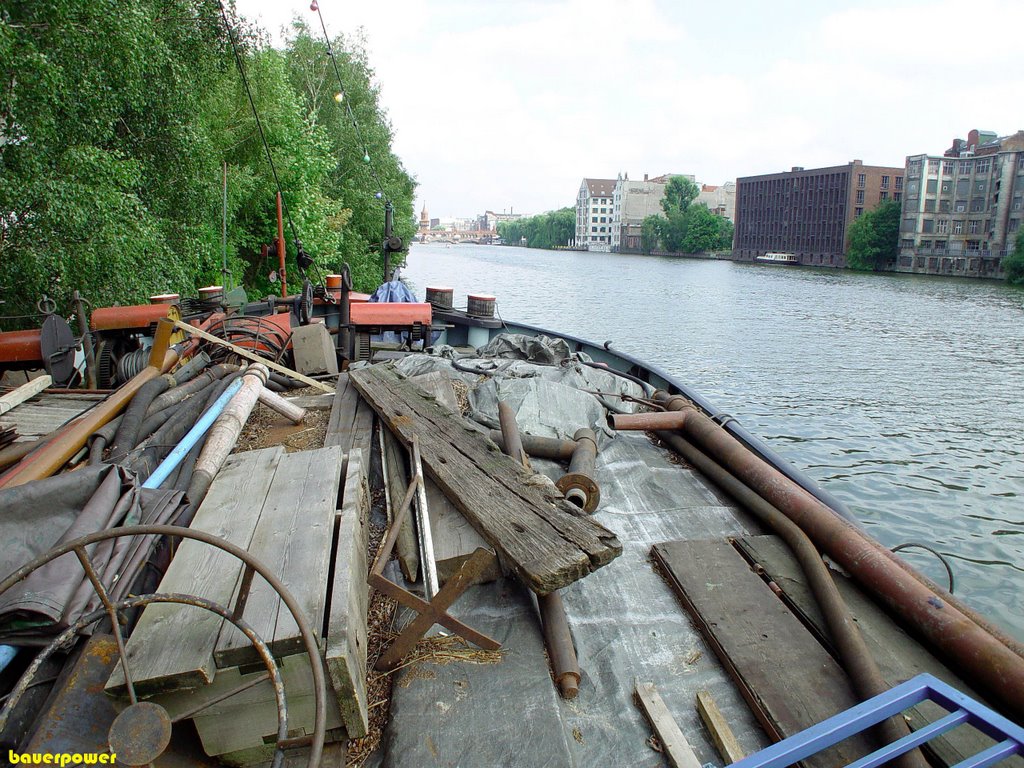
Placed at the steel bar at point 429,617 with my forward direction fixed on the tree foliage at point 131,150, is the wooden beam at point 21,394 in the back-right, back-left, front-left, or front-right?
front-left

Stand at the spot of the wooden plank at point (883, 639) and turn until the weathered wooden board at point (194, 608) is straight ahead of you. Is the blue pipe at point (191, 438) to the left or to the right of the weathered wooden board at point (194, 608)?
right

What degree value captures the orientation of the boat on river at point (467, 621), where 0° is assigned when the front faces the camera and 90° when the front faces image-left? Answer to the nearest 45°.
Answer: approximately 180°

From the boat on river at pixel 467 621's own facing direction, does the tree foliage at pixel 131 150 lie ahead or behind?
ahead

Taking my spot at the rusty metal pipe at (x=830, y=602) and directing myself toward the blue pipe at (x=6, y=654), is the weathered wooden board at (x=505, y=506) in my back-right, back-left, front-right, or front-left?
front-right
